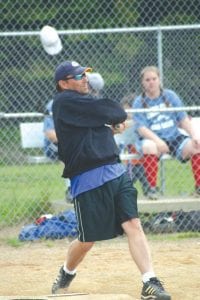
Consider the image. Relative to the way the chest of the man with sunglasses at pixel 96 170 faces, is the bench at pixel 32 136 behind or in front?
behind
